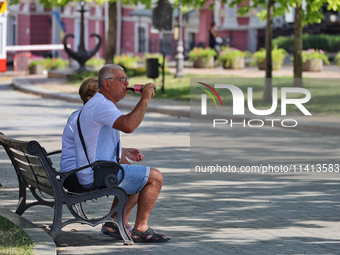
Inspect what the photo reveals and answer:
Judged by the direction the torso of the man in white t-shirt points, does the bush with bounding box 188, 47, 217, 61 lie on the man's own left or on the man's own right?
on the man's own left

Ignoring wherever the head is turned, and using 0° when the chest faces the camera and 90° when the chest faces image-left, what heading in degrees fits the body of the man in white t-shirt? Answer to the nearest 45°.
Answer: approximately 270°

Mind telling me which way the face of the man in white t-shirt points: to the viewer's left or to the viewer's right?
to the viewer's right

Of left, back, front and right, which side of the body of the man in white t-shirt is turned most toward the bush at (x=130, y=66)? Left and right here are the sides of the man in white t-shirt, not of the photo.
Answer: left

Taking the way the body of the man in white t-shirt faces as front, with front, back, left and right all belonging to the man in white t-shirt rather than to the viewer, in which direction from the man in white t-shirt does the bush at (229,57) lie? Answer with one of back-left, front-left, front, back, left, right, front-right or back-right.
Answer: left

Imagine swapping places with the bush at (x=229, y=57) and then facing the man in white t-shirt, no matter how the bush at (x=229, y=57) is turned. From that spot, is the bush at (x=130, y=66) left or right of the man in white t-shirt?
right
